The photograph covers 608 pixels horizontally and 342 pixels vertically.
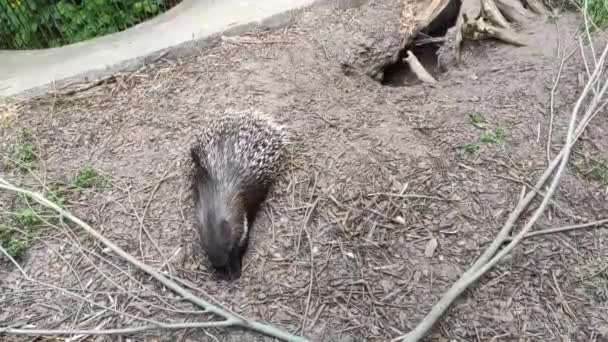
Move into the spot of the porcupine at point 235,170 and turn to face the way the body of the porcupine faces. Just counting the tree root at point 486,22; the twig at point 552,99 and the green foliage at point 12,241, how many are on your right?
1

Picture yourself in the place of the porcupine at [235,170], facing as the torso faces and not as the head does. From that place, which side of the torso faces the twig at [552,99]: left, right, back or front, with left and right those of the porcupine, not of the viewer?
left

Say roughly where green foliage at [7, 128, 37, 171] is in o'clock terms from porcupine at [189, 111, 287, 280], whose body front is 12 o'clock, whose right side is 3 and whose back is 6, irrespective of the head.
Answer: The green foliage is roughly at 4 o'clock from the porcupine.

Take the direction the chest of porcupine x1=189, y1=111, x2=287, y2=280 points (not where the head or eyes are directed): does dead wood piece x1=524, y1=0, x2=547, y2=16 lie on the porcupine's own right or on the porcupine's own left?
on the porcupine's own left

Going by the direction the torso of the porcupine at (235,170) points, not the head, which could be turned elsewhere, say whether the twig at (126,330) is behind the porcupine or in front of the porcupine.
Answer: in front

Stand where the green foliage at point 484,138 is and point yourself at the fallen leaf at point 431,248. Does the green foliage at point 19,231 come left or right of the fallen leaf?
right

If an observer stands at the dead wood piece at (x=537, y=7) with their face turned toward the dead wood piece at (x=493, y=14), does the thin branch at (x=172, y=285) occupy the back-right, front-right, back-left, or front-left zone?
front-left

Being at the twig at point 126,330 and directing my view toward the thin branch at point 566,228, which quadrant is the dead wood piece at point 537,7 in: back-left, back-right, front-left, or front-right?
front-left

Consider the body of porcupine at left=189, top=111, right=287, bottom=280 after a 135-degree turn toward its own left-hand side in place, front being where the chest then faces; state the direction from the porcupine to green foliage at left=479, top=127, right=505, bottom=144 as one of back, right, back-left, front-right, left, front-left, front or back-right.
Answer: front-right

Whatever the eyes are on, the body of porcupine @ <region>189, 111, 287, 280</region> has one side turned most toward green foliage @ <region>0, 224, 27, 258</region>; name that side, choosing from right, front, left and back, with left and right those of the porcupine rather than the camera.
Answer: right

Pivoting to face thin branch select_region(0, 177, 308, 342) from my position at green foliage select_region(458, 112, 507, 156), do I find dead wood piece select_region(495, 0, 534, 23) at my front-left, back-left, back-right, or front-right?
back-right

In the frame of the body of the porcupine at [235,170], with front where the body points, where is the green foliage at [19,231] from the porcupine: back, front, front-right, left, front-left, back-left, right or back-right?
right

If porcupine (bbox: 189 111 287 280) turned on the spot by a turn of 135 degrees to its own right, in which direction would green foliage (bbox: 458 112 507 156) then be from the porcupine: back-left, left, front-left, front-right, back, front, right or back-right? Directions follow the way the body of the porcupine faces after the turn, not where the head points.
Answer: back-right

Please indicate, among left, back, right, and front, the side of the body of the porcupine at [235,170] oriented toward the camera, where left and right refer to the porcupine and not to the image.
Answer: front
